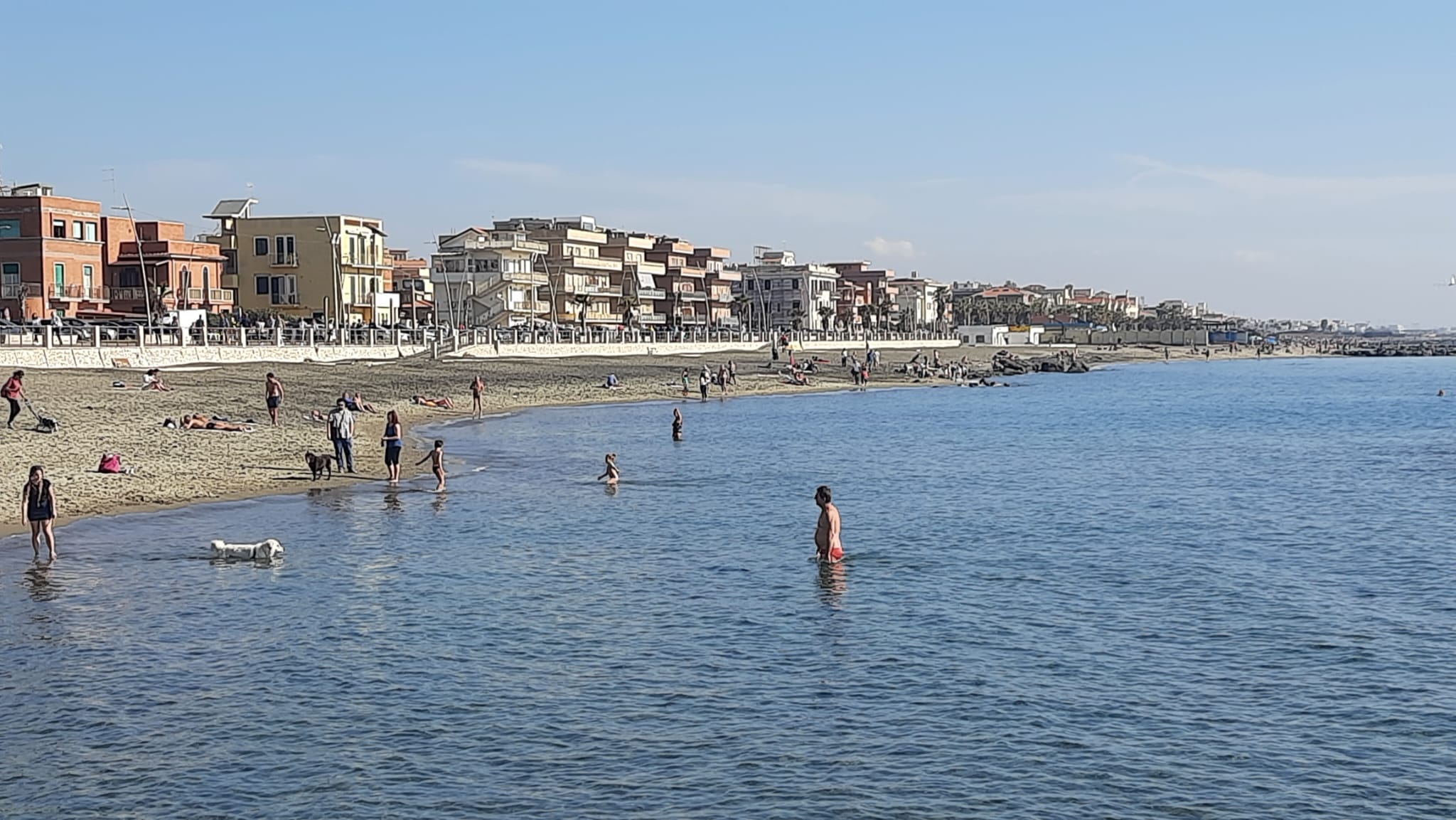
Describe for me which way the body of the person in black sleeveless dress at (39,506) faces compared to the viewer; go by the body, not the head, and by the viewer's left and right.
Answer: facing the viewer

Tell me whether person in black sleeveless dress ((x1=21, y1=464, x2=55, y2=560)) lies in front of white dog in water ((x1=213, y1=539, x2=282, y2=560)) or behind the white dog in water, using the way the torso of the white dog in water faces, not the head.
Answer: behind

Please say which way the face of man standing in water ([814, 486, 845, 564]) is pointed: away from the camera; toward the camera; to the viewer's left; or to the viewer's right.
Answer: to the viewer's left

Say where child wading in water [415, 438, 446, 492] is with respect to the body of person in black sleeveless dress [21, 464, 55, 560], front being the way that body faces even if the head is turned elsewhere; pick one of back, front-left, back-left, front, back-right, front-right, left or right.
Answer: back-left

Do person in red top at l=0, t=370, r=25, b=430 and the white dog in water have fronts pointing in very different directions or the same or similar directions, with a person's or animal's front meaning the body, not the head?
same or similar directions

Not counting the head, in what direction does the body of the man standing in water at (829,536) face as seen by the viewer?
to the viewer's left

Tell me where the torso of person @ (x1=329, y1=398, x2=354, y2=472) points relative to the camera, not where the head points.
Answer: toward the camera

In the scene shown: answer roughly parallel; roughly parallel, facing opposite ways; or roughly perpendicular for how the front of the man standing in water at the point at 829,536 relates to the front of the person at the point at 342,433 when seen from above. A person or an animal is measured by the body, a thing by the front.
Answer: roughly perpendicular

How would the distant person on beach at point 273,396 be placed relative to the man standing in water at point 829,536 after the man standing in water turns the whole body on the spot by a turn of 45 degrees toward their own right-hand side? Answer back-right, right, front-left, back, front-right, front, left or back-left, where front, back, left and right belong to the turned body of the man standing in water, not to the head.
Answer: front

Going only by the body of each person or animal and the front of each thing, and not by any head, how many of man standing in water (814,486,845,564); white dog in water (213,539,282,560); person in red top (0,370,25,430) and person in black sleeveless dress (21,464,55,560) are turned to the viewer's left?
1

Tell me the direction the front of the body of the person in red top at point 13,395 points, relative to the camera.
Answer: to the viewer's right

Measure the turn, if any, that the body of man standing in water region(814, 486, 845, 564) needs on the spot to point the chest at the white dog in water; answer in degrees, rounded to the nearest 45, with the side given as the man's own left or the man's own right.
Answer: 0° — they already face it

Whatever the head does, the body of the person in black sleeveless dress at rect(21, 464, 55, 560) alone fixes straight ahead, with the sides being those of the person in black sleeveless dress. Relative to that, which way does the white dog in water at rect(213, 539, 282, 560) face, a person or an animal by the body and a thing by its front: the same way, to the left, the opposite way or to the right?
to the left

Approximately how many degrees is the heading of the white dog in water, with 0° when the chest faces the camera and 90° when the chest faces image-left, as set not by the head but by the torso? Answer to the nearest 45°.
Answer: approximately 270°
